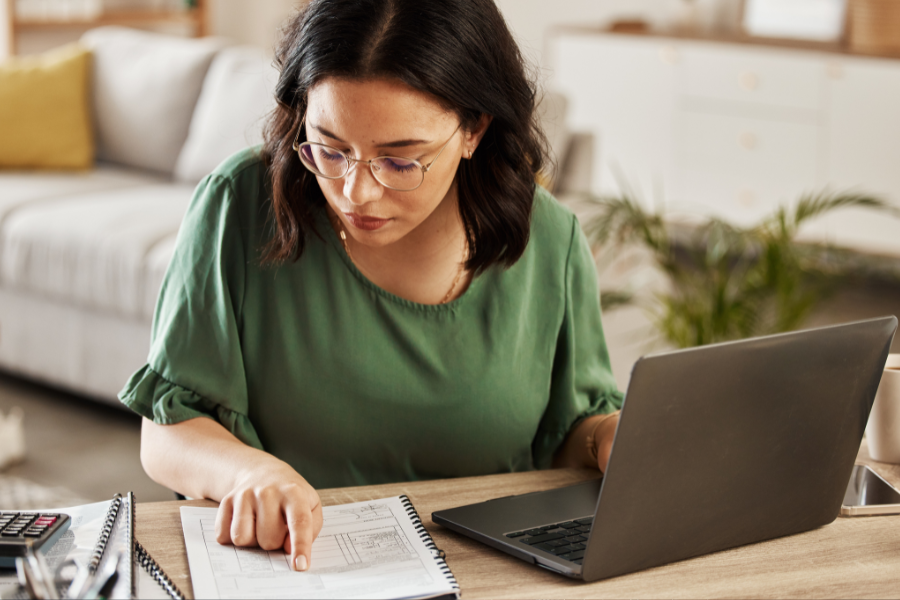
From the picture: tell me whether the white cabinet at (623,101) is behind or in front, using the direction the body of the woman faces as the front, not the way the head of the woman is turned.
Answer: behind

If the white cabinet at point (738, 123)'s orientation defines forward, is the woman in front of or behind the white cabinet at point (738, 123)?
in front

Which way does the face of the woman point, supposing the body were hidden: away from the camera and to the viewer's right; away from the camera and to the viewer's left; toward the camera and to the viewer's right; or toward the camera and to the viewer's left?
toward the camera and to the viewer's left

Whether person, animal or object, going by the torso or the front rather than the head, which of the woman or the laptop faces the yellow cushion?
the laptop

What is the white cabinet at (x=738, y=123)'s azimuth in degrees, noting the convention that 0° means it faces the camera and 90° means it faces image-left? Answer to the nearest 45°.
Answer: approximately 0°

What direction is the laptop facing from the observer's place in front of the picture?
facing away from the viewer and to the left of the viewer

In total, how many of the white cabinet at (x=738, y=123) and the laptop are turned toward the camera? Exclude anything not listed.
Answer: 1

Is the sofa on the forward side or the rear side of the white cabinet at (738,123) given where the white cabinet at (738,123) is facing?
on the forward side

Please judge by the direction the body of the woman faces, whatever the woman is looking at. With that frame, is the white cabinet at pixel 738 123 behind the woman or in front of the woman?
behind

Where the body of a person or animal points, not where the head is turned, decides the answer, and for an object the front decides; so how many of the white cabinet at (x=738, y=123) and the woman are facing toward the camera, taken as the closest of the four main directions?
2

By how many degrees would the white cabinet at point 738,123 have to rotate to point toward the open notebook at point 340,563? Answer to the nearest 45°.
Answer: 0° — it already faces it
